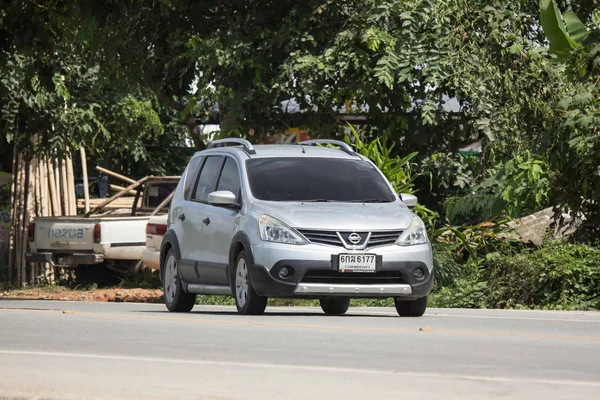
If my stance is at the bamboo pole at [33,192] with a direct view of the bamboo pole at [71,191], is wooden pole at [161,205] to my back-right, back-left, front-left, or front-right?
front-right

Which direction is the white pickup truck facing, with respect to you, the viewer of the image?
facing away from the viewer and to the right of the viewer

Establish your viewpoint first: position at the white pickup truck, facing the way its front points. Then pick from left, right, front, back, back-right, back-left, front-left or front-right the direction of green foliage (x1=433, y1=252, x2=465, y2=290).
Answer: right

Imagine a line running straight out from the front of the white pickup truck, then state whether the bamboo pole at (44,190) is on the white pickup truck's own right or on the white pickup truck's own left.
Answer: on the white pickup truck's own left

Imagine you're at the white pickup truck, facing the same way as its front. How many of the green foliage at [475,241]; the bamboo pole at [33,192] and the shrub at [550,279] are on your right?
2

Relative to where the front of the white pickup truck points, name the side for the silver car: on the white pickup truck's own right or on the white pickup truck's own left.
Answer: on the white pickup truck's own right

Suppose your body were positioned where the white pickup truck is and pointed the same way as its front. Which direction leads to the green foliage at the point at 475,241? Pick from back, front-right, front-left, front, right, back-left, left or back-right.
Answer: right

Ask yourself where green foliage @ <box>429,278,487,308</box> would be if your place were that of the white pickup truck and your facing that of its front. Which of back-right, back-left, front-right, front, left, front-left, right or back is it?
right

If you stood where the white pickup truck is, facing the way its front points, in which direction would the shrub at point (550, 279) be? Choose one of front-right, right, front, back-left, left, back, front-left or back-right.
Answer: right

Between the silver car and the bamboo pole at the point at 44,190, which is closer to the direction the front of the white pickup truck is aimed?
the bamboo pole

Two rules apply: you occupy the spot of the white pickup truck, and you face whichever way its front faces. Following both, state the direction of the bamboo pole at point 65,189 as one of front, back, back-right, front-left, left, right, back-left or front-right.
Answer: back-left

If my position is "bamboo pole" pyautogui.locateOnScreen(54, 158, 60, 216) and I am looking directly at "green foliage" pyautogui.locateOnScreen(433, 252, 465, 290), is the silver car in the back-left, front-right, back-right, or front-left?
front-right
